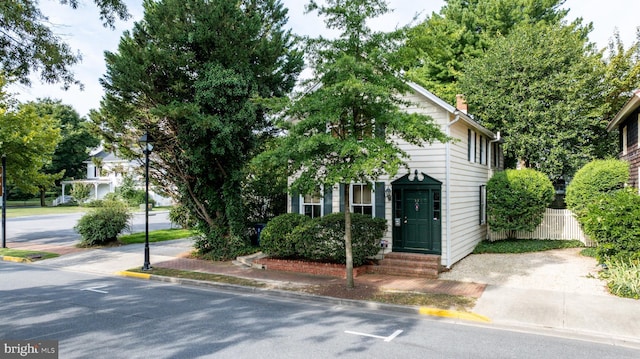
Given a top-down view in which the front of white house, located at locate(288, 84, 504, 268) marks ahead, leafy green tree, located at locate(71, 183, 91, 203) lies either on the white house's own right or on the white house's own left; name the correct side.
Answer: on the white house's own right

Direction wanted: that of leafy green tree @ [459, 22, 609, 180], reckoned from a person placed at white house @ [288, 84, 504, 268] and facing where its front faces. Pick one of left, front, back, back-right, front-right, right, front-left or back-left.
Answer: back

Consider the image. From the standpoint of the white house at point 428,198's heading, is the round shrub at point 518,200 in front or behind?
behind

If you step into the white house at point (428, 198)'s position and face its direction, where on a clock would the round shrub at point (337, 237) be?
The round shrub is roughly at 1 o'clock from the white house.

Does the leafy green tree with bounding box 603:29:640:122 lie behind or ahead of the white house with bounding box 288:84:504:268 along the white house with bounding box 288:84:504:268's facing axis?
behind

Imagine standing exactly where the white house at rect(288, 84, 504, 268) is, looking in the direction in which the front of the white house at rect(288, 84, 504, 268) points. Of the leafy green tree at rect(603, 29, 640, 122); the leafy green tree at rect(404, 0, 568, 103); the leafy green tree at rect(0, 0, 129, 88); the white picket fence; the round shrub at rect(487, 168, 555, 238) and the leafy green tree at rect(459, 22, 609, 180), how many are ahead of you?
1

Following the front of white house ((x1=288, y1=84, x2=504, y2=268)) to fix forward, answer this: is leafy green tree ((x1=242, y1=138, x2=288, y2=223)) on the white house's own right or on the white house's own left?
on the white house's own right

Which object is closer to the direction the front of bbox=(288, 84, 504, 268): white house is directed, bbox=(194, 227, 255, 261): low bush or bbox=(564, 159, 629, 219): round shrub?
the low bush

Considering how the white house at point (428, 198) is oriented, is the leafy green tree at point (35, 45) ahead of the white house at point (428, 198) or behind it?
ahead

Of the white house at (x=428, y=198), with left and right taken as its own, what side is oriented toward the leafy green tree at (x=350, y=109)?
front

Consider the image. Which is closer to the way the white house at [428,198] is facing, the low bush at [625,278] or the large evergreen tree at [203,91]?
the large evergreen tree

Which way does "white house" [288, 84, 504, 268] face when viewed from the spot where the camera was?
facing the viewer and to the left of the viewer

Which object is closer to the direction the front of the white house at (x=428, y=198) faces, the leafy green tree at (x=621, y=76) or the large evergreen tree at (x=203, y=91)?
the large evergreen tree
